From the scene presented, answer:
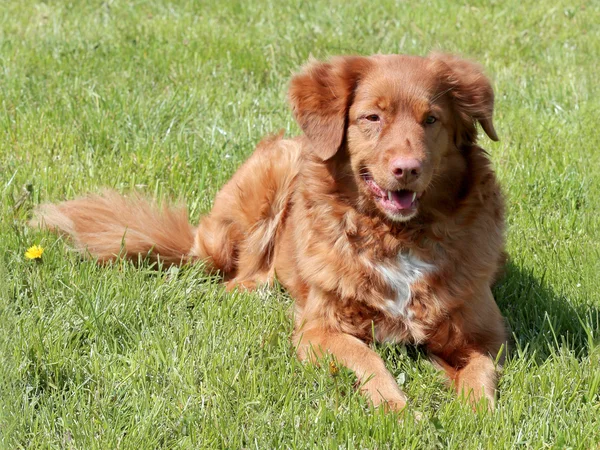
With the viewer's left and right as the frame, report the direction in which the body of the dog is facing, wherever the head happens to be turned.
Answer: facing the viewer and to the right of the viewer

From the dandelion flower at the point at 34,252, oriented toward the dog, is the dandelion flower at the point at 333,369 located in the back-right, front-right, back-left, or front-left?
front-right

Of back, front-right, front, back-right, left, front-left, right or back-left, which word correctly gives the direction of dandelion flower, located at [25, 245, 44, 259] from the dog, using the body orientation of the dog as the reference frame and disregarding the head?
back-right
